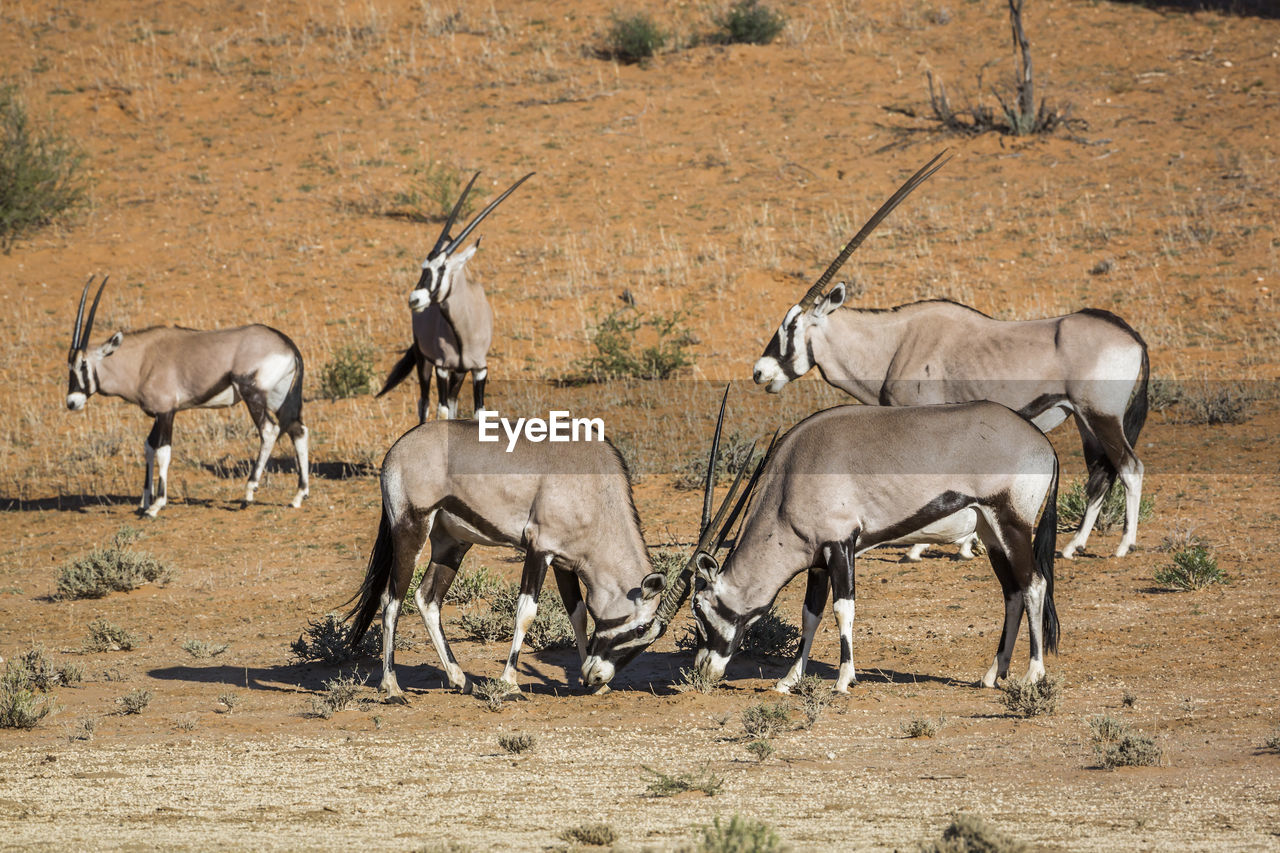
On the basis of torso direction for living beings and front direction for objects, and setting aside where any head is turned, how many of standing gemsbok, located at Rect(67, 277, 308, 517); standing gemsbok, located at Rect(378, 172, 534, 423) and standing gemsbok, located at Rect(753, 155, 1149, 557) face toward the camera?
1

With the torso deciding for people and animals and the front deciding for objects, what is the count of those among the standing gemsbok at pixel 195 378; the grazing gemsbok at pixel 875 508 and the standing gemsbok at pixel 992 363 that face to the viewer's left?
3

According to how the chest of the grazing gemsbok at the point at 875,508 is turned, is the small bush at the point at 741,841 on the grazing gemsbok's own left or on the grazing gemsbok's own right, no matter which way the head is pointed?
on the grazing gemsbok's own left

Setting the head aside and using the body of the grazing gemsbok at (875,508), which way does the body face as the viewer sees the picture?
to the viewer's left

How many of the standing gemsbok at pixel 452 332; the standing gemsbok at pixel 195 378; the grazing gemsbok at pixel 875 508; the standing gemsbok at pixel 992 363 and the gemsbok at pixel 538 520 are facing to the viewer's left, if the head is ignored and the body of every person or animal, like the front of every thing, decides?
3

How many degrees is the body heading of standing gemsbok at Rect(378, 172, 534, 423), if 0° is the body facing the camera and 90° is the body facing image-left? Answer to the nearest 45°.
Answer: approximately 0°

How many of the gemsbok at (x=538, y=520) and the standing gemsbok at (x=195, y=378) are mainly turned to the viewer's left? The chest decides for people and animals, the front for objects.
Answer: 1

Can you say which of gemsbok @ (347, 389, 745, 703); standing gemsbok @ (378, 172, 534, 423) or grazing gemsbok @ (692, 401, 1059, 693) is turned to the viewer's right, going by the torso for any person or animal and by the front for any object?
the gemsbok

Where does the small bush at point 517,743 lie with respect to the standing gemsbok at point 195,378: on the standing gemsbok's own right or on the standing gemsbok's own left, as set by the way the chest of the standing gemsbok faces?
on the standing gemsbok's own left

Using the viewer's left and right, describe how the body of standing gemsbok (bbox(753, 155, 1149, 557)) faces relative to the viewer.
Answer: facing to the left of the viewer

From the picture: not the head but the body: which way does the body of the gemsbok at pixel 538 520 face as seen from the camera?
to the viewer's right
